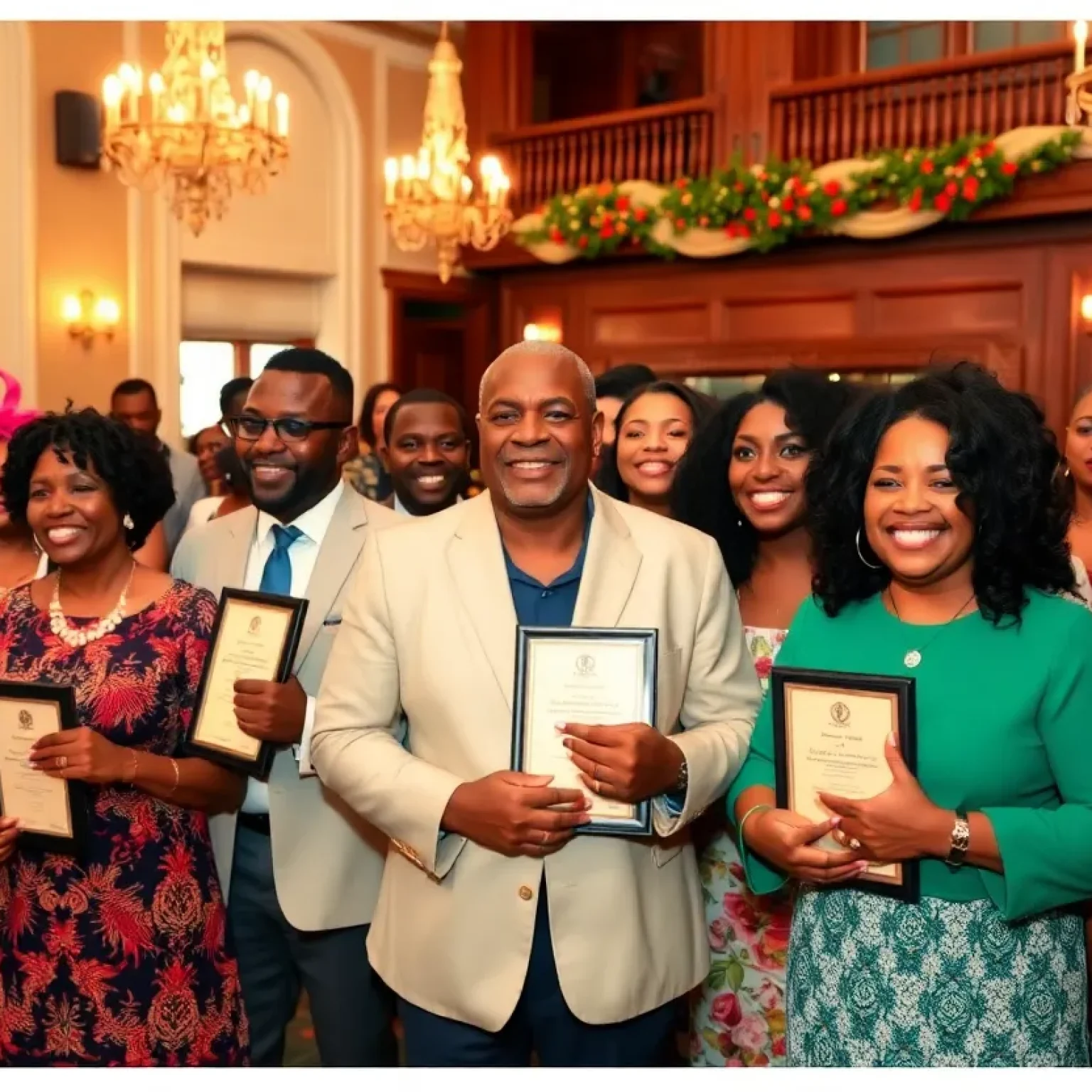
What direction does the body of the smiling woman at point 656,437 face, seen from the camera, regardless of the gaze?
toward the camera

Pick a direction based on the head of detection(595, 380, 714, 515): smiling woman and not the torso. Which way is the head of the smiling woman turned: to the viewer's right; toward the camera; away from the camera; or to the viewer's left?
toward the camera

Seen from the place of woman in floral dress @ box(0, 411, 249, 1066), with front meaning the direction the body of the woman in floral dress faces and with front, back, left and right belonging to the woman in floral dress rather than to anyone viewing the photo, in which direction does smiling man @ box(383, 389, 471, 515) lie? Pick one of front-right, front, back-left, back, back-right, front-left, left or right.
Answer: back

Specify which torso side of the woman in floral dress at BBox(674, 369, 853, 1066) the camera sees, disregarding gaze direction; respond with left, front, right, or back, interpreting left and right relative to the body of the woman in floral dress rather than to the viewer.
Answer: front

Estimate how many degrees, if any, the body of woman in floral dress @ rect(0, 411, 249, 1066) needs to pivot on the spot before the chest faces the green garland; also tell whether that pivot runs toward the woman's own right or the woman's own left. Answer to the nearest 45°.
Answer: approximately 180°

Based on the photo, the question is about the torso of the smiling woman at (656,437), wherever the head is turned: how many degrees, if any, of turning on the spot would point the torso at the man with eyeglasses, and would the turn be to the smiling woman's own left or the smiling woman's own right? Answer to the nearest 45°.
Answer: approximately 45° to the smiling woman's own right

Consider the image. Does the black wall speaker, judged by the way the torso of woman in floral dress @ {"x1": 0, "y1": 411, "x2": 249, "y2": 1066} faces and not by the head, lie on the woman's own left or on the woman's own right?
on the woman's own right

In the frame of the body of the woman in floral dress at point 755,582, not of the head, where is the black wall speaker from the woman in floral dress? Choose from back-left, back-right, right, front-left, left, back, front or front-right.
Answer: back-right

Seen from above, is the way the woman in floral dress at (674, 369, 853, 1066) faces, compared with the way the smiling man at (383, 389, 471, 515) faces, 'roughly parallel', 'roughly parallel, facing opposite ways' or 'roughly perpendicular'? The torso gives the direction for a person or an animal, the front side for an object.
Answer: roughly parallel

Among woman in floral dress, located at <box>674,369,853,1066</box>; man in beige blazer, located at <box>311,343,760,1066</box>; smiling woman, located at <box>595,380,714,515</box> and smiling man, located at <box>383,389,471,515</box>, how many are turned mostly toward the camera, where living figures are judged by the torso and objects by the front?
4

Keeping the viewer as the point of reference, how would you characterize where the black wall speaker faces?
facing the viewer and to the right of the viewer

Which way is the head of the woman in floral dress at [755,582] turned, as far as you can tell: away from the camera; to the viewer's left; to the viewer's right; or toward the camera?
toward the camera

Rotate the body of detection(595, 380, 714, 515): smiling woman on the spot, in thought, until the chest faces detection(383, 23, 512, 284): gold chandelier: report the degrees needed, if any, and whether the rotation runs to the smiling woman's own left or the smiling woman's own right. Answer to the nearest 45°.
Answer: approximately 180°

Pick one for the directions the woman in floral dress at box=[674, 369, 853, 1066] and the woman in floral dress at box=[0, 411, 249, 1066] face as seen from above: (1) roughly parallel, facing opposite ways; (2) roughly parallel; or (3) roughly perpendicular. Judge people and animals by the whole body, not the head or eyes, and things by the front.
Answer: roughly parallel

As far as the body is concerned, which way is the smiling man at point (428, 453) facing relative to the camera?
toward the camera
